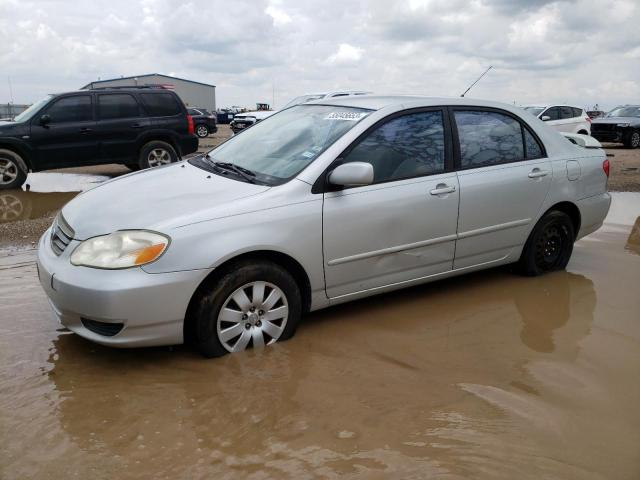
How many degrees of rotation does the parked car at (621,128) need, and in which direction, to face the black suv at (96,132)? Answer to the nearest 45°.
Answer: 0° — it already faces it

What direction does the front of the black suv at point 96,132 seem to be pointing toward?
to the viewer's left

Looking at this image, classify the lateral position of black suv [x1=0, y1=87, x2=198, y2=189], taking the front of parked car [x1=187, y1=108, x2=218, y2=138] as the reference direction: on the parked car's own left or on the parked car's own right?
on the parked car's own left

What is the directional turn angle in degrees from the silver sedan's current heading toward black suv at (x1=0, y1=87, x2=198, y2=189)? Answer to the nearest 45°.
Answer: approximately 90° to its right

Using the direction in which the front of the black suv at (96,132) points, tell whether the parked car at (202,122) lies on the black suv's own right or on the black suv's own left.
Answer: on the black suv's own right

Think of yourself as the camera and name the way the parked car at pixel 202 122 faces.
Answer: facing to the left of the viewer

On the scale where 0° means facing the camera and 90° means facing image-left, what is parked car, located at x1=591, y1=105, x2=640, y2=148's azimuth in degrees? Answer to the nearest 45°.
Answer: approximately 45°

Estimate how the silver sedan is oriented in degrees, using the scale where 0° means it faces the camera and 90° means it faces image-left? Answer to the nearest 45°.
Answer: approximately 45°
